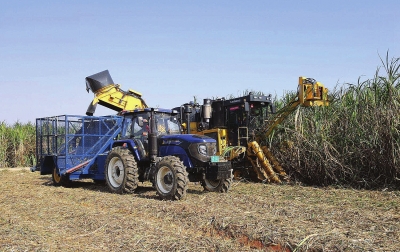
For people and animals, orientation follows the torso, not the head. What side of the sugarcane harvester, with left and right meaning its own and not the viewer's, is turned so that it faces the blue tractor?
right

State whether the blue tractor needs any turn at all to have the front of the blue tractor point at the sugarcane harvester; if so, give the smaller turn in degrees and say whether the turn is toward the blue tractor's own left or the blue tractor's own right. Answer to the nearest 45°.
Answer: approximately 90° to the blue tractor's own left

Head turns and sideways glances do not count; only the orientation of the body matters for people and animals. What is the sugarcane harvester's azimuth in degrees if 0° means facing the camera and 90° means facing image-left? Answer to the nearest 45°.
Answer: approximately 315°
